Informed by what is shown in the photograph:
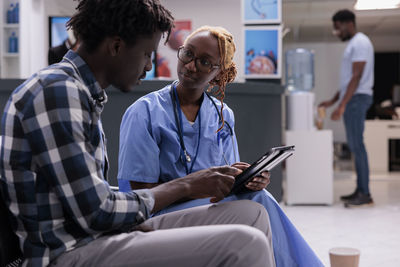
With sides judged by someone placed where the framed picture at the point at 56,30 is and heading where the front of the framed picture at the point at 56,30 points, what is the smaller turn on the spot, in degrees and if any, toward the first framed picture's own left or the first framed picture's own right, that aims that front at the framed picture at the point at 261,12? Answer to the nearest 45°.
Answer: approximately 45° to the first framed picture's own left

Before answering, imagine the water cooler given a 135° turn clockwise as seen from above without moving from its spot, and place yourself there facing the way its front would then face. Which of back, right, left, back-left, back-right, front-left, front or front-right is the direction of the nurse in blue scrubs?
front-left

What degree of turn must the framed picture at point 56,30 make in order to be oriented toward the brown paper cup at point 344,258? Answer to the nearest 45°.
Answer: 0° — it already faces it

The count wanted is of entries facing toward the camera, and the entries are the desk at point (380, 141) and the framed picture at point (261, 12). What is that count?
2

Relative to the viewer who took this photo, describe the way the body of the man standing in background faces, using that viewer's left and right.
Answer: facing to the left of the viewer

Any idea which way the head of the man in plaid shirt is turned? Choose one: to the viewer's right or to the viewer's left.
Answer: to the viewer's right
